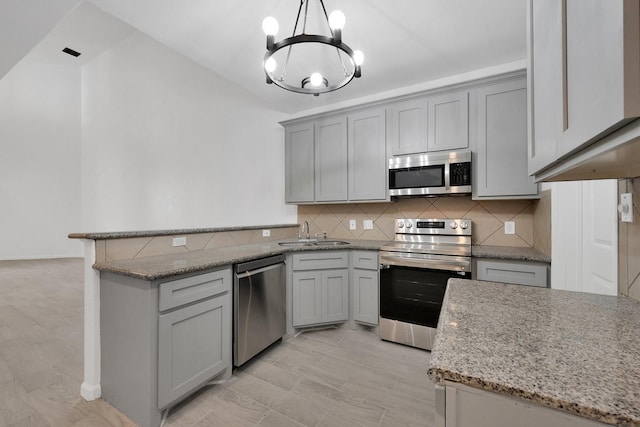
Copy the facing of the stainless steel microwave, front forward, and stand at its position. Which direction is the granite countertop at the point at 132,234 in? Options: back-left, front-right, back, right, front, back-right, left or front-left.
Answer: front-right

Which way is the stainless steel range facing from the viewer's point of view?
toward the camera

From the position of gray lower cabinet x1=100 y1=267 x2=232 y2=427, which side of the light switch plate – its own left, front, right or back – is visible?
front

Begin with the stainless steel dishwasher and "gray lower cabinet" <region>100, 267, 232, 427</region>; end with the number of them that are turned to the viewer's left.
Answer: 0

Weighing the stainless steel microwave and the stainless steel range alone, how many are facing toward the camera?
2

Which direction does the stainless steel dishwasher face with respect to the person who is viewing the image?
facing the viewer and to the right of the viewer

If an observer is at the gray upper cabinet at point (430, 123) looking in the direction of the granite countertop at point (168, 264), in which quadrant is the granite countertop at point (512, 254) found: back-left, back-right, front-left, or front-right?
back-left

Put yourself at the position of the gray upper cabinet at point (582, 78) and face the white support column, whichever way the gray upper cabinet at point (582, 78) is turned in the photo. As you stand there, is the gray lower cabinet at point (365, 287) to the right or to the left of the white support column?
right

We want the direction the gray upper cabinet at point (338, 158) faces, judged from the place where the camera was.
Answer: facing the viewer and to the left of the viewer

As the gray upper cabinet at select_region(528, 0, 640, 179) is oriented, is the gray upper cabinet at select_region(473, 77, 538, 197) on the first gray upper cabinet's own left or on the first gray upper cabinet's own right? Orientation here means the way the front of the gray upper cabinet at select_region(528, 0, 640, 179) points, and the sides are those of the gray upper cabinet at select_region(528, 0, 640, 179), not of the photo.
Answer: on the first gray upper cabinet's own right

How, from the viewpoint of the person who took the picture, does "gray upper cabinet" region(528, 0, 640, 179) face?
facing to the left of the viewer

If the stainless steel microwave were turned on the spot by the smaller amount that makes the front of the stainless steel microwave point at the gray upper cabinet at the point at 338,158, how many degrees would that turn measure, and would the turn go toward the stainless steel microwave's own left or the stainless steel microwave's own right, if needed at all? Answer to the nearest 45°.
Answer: approximately 90° to the stainless steel microwave's own right

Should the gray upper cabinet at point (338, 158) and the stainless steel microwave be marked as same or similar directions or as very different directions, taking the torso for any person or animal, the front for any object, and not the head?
same or similar directions
